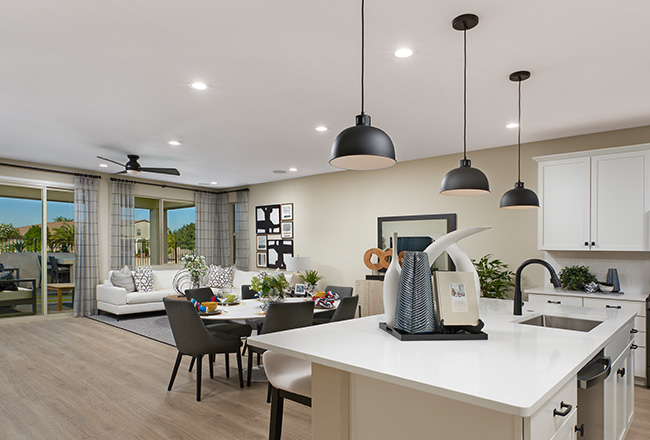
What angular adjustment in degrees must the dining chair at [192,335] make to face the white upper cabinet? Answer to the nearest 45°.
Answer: approximately 45° to its right

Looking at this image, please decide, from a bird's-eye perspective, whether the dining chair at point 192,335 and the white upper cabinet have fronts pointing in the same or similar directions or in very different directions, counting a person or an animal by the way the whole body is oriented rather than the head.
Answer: very different directions

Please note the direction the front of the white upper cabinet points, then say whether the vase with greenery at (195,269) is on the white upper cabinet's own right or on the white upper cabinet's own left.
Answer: on the white upper cabinet's own right

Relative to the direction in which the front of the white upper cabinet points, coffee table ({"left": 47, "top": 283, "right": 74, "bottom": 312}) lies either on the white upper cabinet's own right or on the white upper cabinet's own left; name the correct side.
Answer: on the white upper cabinet's own right

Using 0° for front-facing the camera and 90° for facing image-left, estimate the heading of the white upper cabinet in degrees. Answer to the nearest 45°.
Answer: approximately 0°

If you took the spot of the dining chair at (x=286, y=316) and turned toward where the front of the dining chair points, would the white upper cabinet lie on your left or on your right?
on your right

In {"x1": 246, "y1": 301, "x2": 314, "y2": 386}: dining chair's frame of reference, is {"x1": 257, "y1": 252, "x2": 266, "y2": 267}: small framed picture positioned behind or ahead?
ahead

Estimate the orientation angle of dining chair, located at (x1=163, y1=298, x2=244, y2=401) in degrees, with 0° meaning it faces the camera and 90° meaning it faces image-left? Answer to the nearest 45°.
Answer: approximately 225°

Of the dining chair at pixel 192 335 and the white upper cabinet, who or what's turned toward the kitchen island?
the white upper cabinet

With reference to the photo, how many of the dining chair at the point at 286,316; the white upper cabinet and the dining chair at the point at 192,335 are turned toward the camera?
1

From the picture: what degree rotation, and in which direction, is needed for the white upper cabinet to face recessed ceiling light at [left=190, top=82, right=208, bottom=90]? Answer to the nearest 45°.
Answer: approximately 45° to its right

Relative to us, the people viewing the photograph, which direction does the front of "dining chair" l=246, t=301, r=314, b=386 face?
facing away from the viewer and to the left of the viewer

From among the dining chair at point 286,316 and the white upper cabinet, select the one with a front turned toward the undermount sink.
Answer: the white upper cabinet
